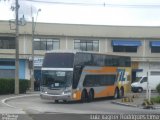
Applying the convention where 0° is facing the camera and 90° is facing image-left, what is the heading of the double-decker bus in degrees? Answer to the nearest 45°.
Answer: approximately 45°
